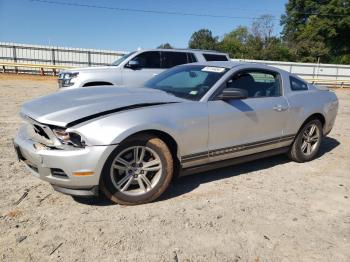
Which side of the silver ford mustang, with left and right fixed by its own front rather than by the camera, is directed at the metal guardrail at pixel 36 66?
right

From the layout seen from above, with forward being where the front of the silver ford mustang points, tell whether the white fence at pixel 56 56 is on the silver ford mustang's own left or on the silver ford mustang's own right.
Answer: on the silver ford mustang's own right

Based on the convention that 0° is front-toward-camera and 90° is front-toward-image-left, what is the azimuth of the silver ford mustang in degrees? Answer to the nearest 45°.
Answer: approximately 45°
